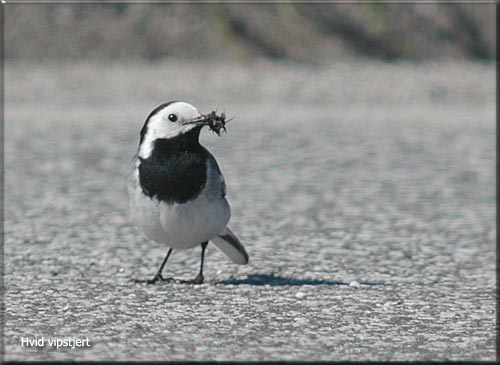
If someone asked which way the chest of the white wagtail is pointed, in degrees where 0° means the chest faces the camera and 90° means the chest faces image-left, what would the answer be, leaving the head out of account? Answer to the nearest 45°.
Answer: approximately 45°
